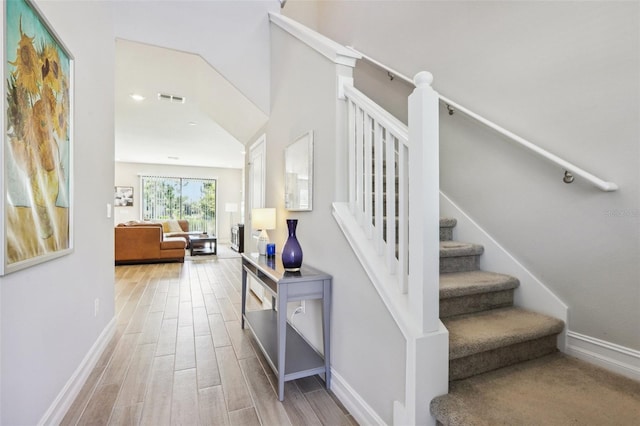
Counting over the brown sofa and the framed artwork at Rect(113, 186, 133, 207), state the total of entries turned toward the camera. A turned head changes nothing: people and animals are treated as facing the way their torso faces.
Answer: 1

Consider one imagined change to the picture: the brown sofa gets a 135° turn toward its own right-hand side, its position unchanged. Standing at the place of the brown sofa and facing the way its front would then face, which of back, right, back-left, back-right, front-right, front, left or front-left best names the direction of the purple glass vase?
front-left

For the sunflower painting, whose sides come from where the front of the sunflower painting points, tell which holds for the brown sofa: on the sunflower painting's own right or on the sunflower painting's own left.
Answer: on the sunflower painting's own left

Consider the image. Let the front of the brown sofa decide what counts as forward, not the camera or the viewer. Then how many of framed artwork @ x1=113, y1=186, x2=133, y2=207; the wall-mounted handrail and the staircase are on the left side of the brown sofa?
1

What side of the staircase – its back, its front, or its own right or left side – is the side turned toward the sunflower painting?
right

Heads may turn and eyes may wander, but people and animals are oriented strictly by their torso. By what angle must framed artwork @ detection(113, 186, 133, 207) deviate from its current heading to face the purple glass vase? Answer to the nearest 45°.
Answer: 0° — it already faces it

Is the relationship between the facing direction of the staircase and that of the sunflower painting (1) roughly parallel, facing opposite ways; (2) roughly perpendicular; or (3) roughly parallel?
roughly perpendicular

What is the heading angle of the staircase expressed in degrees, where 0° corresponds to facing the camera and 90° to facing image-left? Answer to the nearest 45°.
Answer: approximately 315°

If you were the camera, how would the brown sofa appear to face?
facing to the right of the viewer

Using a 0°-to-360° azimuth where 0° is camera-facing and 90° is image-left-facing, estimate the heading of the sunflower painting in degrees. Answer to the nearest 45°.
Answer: approximately 315°
